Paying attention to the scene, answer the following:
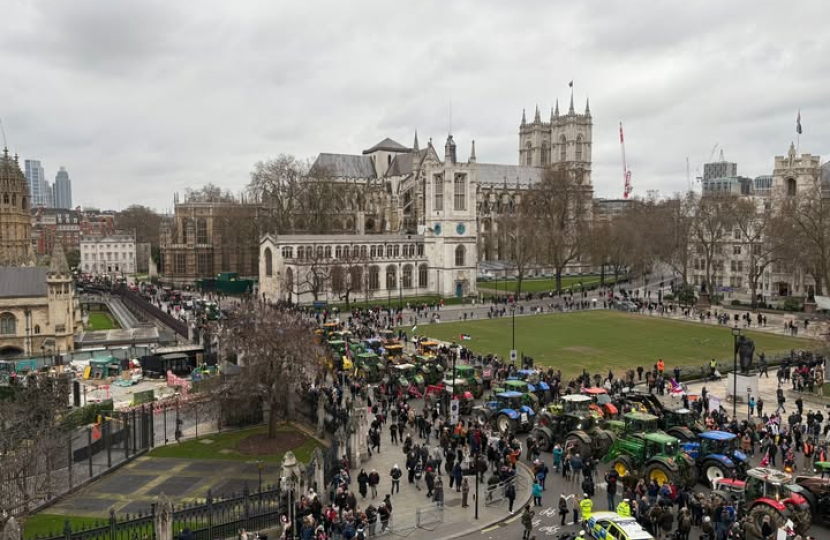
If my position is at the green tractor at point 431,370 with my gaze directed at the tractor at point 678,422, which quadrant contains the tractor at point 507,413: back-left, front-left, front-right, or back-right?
front-right

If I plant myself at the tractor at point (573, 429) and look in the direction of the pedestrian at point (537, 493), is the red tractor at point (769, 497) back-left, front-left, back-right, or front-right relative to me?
front-left

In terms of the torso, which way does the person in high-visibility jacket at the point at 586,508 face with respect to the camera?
away from the camera

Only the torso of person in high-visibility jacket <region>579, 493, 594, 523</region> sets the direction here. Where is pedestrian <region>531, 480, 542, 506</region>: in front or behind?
in front

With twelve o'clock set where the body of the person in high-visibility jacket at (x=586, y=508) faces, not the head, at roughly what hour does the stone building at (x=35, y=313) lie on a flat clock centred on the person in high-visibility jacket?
The stone building is roughly at 10 o'clock from the person in high-visibility jacket.

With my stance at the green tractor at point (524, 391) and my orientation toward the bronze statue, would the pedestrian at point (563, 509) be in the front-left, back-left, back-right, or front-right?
back-right
